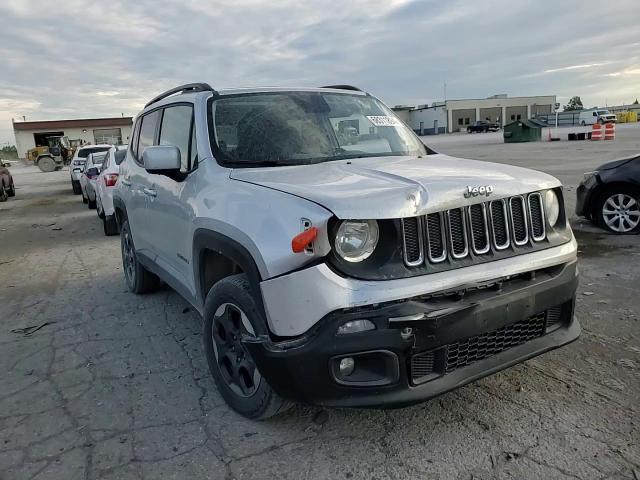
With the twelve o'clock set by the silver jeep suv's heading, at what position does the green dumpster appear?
The green dumpster is roughly at 8 o'clock from the silver jeep suv.

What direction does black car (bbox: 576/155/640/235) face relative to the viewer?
to the viewer's left

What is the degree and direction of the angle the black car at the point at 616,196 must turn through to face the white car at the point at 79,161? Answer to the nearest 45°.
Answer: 0° — it already faces it

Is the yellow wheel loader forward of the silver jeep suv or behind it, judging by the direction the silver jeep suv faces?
behind

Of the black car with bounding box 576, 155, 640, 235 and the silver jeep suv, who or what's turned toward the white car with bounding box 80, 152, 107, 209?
the black car

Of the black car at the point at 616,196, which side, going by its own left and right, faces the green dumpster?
right

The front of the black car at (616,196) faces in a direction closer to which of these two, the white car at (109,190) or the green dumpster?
the white car

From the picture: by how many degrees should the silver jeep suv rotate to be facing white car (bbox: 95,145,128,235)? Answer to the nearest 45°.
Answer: approximately 180°

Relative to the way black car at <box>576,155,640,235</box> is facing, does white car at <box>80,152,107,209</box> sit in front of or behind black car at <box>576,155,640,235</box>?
in front

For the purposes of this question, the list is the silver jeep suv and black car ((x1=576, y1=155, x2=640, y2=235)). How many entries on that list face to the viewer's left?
1
